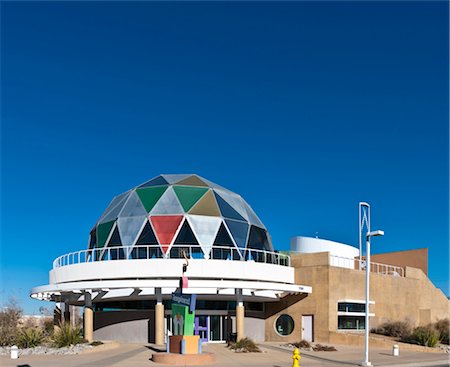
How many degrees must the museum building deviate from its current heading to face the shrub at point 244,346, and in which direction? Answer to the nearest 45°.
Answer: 0° — it already faces it

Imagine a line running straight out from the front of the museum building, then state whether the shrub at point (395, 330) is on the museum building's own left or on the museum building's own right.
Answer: on the museum building's own left

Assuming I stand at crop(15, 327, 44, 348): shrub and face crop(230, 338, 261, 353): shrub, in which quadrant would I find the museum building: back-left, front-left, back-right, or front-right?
front-left

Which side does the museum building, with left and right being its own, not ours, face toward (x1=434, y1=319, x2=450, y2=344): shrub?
left

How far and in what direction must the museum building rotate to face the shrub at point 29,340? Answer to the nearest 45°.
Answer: approximately 45° to its right

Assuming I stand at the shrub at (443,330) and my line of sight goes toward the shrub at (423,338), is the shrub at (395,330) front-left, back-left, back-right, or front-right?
front-right

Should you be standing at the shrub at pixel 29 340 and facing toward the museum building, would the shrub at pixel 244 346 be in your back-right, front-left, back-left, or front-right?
front-right

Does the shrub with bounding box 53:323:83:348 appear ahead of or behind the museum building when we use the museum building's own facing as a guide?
ahead

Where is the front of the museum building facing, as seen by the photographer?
facing the viewer
